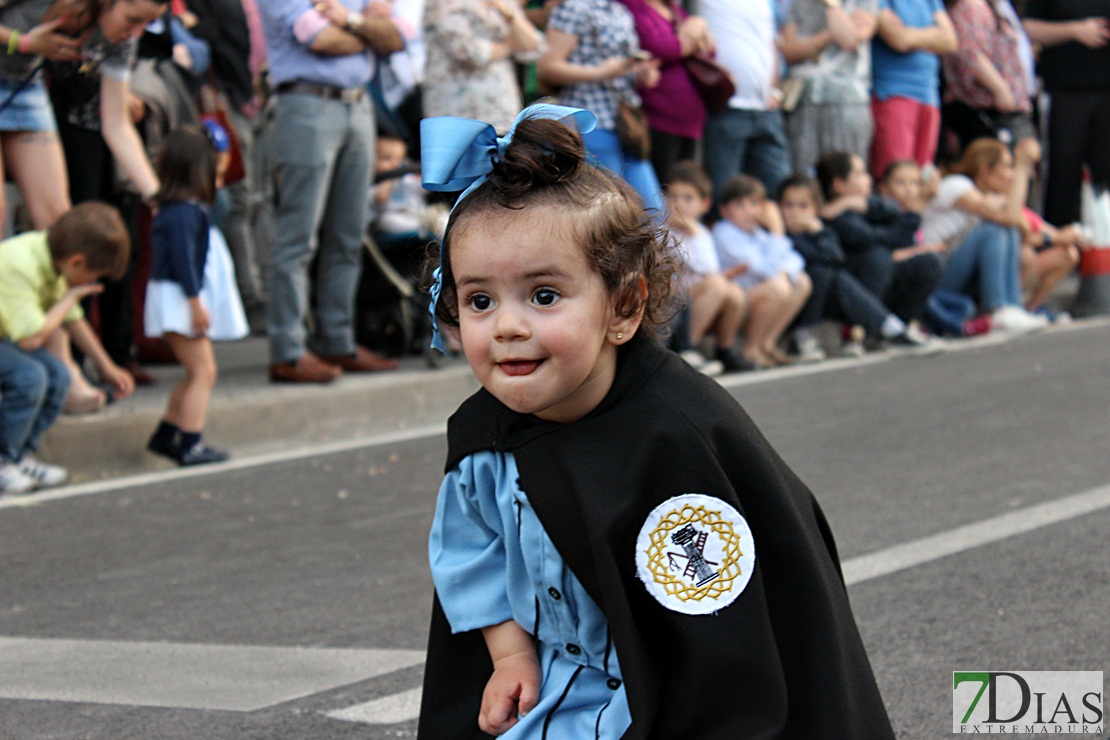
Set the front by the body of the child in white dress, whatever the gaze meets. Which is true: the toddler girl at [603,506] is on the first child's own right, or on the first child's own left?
on the first child's own right

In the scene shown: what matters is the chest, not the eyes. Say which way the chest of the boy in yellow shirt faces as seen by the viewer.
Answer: to the viewer's right

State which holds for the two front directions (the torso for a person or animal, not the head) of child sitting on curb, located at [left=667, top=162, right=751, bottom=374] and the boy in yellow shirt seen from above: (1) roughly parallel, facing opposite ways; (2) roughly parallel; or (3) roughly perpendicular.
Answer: roughly perpendicular

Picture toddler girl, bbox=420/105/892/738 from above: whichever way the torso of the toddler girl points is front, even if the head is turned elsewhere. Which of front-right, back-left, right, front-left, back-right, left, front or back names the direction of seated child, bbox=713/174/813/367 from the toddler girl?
back-right

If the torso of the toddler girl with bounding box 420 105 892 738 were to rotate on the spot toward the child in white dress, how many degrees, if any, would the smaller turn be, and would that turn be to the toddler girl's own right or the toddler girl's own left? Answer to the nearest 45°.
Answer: approximately 90° to the toddler girl's own right

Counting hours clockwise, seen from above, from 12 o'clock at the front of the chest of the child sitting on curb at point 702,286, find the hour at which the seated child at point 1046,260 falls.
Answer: The seated child is roughly at 9 o'clock from the child sitting on curb.

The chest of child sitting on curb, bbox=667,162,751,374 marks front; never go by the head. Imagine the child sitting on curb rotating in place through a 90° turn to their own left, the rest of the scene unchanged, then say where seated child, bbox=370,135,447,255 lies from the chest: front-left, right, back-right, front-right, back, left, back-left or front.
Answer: back-left
